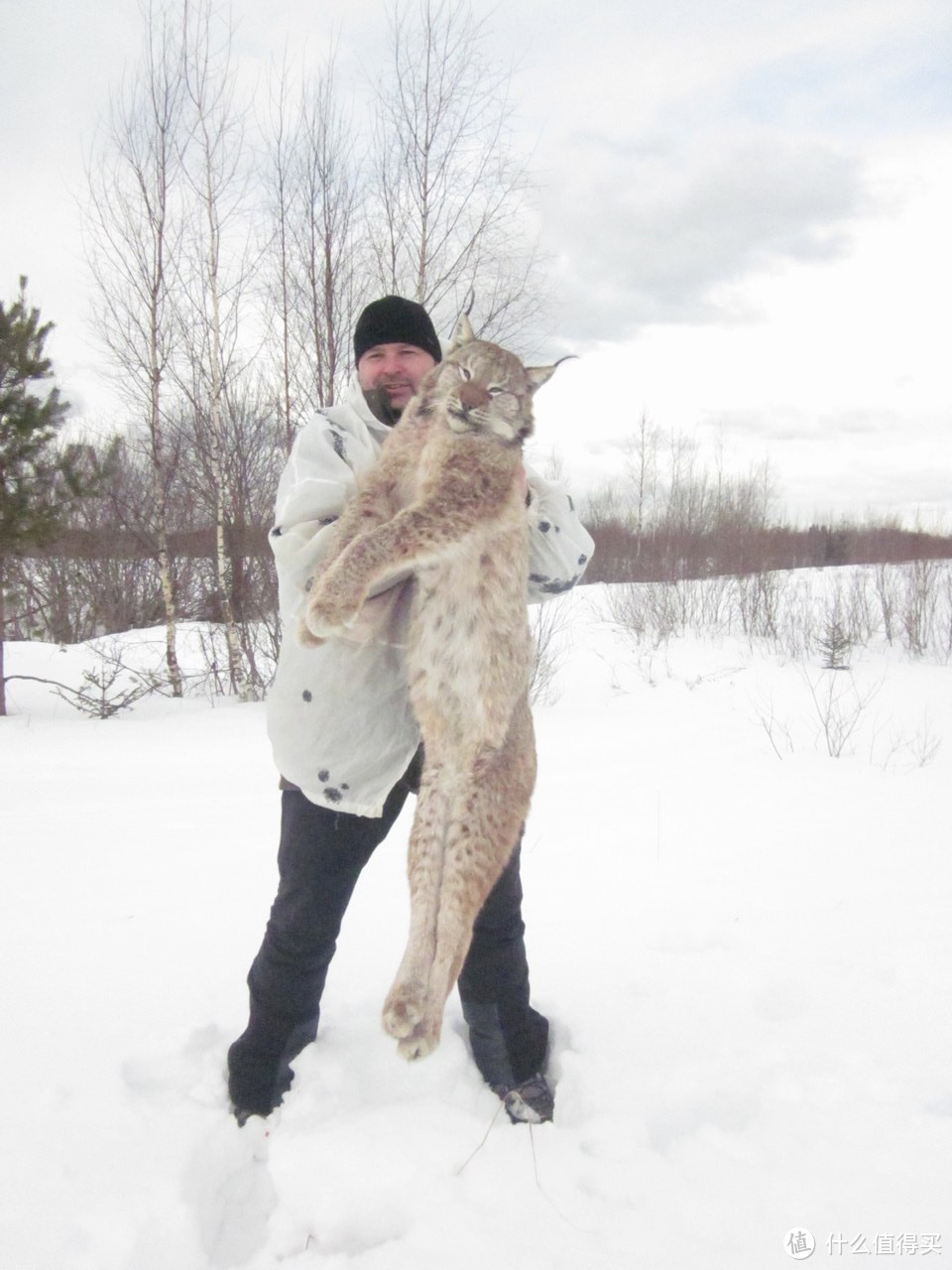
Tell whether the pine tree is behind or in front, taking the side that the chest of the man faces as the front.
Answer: behind

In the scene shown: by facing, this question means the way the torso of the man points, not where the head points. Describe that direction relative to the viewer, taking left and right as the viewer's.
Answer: facing the viewer
